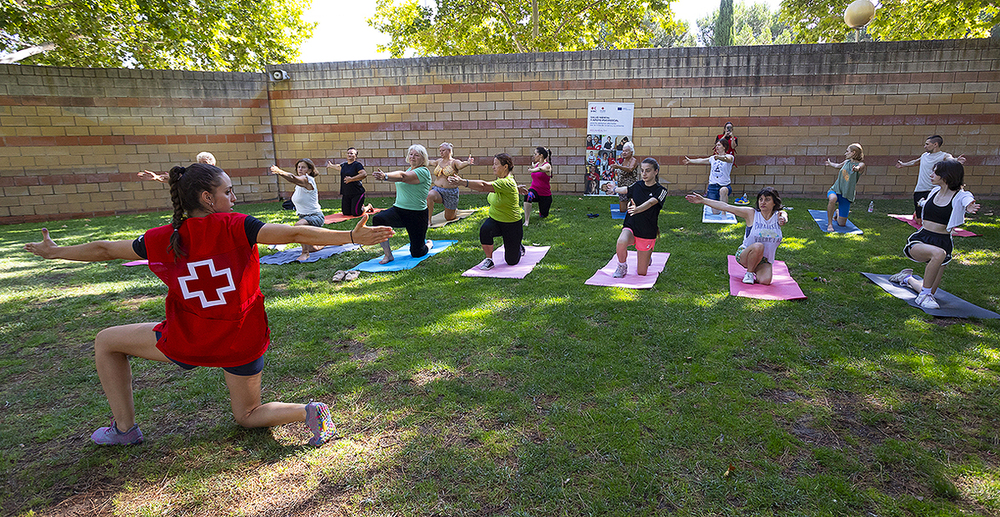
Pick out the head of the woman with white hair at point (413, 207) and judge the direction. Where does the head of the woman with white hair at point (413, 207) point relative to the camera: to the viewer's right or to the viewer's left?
to the viewer's left

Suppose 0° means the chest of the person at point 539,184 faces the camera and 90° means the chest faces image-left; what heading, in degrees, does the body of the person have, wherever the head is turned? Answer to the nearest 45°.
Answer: approximately 45°

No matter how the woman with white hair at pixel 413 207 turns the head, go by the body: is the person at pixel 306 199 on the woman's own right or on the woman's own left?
on the woman's own right

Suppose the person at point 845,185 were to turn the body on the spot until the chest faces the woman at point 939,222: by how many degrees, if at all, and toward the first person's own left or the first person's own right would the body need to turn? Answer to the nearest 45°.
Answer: approximately 45° to the first person's own left

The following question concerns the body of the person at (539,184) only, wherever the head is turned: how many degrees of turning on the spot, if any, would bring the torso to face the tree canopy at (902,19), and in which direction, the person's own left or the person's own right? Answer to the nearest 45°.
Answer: approximately 180°

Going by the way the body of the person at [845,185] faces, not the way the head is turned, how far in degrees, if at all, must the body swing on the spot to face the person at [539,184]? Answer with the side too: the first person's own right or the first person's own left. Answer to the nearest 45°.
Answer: approximately 45° to the first person's own right

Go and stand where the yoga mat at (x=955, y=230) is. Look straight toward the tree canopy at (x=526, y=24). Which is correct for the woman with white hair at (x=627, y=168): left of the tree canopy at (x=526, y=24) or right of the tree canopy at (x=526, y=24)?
left

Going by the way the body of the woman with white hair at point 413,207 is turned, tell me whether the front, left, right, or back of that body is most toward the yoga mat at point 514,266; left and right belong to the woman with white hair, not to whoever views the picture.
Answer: left

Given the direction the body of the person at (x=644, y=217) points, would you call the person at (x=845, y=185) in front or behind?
behind

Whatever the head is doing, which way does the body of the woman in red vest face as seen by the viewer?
away from the camera

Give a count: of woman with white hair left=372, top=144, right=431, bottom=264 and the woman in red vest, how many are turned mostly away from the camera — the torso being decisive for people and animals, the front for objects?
1
